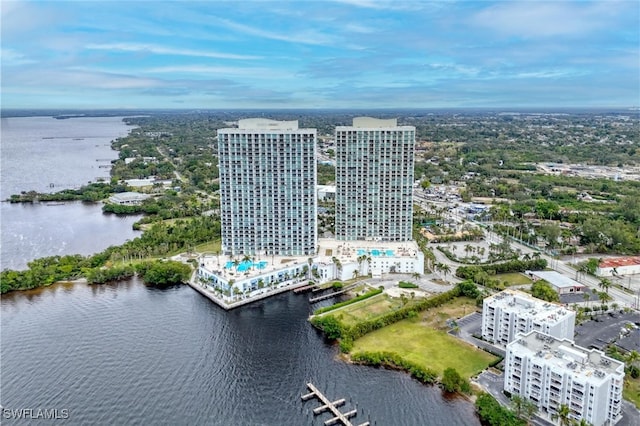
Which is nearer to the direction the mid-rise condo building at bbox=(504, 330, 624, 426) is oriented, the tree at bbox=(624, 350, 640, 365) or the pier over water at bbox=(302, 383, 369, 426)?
the pier over water

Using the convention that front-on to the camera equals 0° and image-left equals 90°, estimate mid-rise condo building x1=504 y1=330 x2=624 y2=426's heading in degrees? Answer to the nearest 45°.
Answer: approximately 45°

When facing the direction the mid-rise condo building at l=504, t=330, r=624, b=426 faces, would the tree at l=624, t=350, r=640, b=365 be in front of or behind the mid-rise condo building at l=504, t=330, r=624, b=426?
behind

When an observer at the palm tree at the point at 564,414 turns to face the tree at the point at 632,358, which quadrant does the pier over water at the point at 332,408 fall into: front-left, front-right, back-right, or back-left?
back-left

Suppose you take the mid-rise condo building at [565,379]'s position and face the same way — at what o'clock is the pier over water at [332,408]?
The pier over water is roughly at 1 o'clock from the mid-rise condo building.
